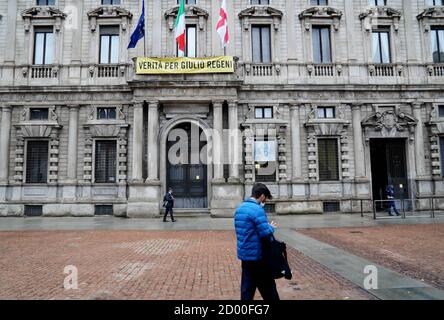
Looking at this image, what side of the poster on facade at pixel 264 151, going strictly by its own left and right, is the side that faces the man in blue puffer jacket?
front

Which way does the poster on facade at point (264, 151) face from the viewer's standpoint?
toward the camera

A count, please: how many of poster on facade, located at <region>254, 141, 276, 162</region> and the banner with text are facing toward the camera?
2

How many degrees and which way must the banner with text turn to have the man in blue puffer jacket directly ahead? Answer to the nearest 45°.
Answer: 0° — it already faces them
